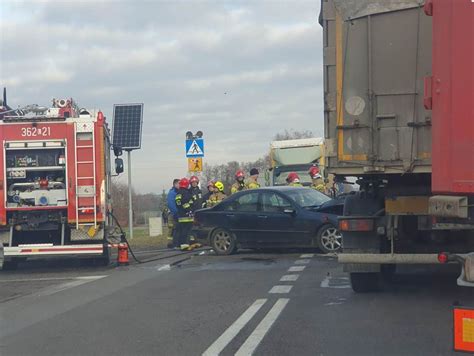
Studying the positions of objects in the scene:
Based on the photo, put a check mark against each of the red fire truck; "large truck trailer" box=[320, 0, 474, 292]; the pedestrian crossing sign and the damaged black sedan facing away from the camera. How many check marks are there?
2

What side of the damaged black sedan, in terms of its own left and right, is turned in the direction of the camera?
right

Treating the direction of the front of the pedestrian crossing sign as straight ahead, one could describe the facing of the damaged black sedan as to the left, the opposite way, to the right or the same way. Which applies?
to the left

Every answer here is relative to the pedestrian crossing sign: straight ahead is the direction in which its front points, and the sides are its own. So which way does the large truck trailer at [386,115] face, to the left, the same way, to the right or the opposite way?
the opposite way

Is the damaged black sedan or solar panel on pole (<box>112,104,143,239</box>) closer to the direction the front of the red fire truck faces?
the solar panel on pole

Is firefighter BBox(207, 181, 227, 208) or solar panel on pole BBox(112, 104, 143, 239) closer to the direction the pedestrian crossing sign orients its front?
the firefighter

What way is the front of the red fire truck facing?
away from the camera

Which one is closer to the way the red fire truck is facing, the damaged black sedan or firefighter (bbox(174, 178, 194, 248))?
the firefighter

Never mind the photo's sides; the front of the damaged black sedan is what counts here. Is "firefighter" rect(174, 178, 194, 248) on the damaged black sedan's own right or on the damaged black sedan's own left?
on the damaged black sedan's own left

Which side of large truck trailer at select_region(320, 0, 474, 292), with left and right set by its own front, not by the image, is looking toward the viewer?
back

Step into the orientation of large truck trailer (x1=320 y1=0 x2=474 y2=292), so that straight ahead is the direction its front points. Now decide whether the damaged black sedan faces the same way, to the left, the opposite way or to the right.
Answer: to the right

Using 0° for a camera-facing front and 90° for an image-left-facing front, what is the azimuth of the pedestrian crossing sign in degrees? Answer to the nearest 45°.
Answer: approximately 0°

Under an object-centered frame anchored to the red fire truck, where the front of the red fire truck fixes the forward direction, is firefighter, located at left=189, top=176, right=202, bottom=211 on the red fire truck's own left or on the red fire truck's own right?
on the red fire truck's own right
